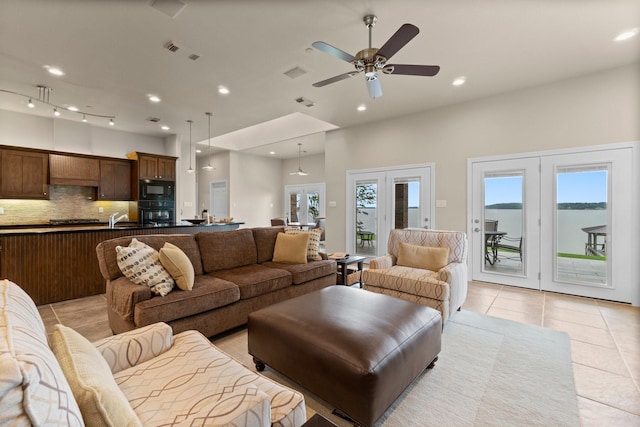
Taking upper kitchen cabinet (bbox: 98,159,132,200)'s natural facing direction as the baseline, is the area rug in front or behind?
in front

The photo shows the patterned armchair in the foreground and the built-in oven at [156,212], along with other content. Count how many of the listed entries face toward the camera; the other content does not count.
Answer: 1

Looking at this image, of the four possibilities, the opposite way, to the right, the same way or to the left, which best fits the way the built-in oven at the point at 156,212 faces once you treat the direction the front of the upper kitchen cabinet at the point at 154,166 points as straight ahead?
the same way

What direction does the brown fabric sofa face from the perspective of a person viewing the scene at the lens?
facing the viewer and to the right of the viewer

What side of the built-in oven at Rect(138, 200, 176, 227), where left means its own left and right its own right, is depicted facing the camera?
front

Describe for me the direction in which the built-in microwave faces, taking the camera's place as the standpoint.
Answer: facing the viewer

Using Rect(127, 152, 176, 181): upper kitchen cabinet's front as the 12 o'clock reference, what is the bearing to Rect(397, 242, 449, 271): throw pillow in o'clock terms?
The throw pillow is roughly at 11 o'clock from the upper kitchen cabinet.

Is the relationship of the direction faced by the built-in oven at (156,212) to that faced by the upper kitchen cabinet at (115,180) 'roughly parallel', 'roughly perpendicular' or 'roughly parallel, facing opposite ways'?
roughly parallel

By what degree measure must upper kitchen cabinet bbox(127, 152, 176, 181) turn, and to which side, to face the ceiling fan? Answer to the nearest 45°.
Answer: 0° — it already faces it

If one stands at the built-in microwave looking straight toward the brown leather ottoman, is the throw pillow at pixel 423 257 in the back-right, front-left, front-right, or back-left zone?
front-left

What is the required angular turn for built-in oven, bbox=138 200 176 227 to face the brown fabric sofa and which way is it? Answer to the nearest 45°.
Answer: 0° — it already faces it

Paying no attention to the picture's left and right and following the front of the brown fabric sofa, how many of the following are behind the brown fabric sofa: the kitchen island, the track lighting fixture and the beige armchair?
2

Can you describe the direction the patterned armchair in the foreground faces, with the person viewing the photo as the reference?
facing away from the viewer and to the right of the viewer

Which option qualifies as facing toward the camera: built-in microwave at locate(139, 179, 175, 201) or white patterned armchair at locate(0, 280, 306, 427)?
the built-in microwave

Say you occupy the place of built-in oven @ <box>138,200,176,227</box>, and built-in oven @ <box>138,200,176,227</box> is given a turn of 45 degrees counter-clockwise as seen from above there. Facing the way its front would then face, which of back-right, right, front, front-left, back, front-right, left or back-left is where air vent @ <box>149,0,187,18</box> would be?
front-right

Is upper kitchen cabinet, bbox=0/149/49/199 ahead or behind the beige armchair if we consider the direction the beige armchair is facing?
ahead

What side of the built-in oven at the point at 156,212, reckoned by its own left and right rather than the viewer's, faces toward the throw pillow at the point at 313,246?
front

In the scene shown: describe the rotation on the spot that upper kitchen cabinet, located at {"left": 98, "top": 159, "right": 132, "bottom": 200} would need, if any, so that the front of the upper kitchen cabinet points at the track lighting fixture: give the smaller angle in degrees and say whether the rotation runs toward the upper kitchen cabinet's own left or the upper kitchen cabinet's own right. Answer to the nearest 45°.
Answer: approximately 45° to the upper kitchen cabinet's own right

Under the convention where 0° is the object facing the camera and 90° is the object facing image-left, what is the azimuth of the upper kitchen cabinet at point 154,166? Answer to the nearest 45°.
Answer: approximately 0°

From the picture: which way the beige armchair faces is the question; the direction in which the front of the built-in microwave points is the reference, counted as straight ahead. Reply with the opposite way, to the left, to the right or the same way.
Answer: to the right

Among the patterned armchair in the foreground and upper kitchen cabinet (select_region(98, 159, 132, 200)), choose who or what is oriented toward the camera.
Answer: the upper kitchen cabinet
